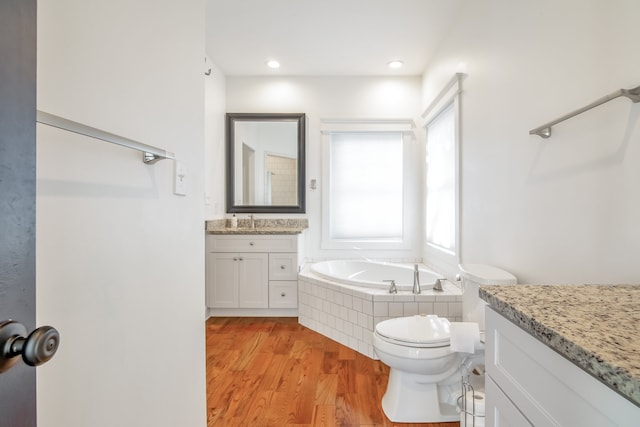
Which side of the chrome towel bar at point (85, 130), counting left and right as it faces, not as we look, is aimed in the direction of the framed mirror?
left

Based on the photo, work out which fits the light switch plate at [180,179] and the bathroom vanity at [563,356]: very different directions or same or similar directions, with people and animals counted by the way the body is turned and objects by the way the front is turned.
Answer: very different directions

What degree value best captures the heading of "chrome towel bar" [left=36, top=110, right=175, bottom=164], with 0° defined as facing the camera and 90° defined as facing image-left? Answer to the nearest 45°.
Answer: approximately 315°

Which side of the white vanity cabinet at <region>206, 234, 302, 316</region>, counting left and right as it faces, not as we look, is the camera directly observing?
front

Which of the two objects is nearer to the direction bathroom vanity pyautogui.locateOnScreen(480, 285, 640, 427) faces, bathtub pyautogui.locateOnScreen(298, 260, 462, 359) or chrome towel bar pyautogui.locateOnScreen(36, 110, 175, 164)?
the chrome towel bar

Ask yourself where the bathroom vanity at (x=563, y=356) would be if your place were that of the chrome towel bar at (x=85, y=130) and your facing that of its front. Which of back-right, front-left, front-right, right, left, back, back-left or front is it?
front

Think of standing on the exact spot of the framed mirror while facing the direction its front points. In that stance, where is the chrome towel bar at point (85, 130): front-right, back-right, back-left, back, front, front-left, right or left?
front

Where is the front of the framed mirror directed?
toward the camera

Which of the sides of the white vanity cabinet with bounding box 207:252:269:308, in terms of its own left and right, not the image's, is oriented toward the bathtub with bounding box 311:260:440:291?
left

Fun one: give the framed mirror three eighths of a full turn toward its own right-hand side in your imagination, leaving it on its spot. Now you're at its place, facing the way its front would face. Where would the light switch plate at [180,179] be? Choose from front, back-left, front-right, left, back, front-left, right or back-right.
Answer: back-left

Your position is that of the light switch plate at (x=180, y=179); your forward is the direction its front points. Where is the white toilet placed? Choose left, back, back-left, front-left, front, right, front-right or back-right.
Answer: front-left

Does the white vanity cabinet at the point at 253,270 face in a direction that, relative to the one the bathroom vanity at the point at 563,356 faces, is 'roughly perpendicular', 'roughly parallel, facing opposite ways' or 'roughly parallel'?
roughly perpendicular

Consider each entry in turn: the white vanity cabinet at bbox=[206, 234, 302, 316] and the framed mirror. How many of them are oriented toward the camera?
2
